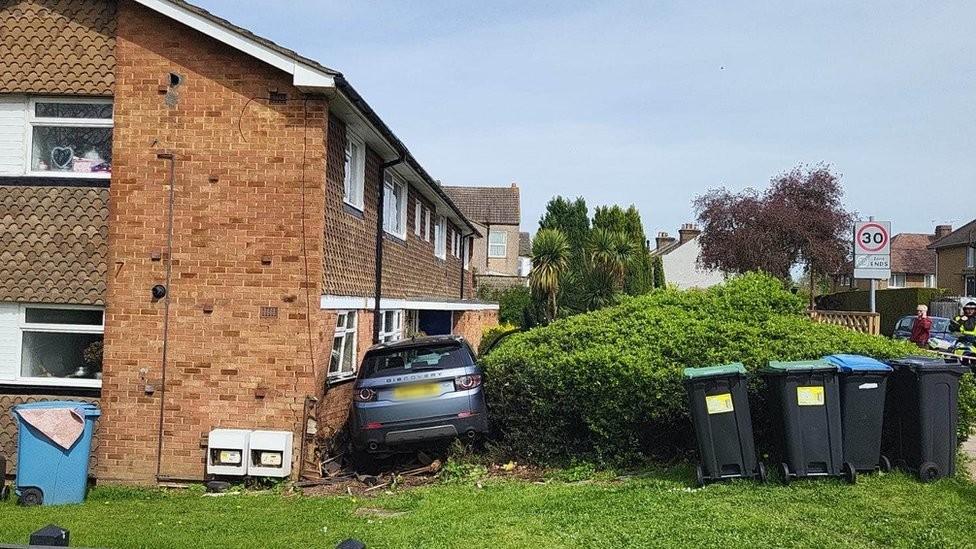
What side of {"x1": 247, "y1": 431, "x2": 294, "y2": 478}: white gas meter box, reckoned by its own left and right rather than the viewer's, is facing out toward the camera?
front

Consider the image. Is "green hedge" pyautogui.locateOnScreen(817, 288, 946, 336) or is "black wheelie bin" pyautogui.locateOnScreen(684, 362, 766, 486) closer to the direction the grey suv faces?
the green hedge

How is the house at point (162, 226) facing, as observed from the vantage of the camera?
facing to the right of the viewer

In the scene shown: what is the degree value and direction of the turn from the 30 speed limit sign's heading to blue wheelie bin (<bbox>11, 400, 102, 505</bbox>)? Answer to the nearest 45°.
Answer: approximately 45° to its right

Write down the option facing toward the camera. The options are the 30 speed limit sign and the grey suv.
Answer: the 30 speed limit sign

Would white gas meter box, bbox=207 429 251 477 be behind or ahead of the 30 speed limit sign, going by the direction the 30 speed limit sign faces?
ahead

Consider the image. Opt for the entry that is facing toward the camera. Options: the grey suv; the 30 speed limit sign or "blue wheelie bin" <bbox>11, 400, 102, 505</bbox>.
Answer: the 30 speed limit sign

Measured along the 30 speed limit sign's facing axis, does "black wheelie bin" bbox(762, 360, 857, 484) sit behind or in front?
in front

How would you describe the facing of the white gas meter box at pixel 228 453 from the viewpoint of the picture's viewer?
facing the viewer

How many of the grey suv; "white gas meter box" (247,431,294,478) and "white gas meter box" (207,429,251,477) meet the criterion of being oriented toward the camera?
2

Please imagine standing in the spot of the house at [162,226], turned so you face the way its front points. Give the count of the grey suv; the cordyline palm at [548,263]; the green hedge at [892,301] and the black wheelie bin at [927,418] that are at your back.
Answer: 0

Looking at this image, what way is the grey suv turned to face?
away from the camera

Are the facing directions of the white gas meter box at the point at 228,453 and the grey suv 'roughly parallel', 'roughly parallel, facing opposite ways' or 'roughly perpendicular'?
roughly parallel, facing opposite ways

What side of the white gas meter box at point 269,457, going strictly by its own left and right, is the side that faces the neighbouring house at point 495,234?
back
